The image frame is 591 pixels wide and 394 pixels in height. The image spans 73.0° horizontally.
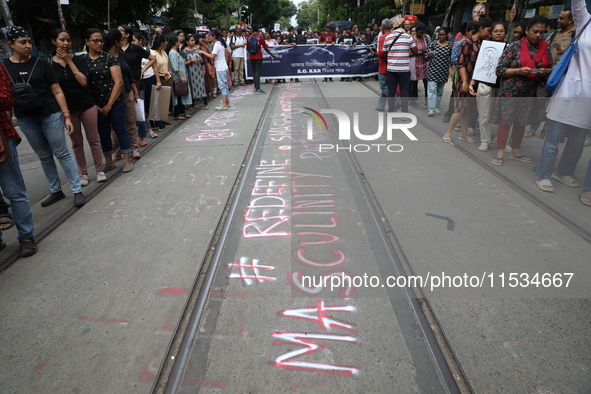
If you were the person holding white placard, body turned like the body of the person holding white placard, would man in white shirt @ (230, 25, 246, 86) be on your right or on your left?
on your right

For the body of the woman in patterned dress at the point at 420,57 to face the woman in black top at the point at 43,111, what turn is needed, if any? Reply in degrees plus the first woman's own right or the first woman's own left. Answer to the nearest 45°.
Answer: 0° — they already face them

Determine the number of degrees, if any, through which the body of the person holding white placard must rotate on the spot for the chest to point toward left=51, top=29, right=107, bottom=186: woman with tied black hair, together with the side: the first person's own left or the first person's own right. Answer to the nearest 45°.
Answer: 0° — they already face them

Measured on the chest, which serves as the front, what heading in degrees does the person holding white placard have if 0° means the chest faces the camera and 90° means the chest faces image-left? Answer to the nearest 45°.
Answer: approximately 45°

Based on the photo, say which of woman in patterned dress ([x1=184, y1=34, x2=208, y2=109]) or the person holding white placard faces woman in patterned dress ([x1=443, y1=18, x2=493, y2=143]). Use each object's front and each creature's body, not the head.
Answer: woman in patterned dress ([x1=184, y1=34, x2=208, y2=109])

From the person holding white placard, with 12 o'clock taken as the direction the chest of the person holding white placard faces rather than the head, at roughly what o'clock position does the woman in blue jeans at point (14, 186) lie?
The woman in blue jeans is roughly at 12 o'clock from the person holding white placard.

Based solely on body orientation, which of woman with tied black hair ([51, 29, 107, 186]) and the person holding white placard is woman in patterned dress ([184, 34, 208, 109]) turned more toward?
the person holding white placard

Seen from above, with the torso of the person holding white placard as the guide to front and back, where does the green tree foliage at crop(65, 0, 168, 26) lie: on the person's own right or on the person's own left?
on the person's own right
